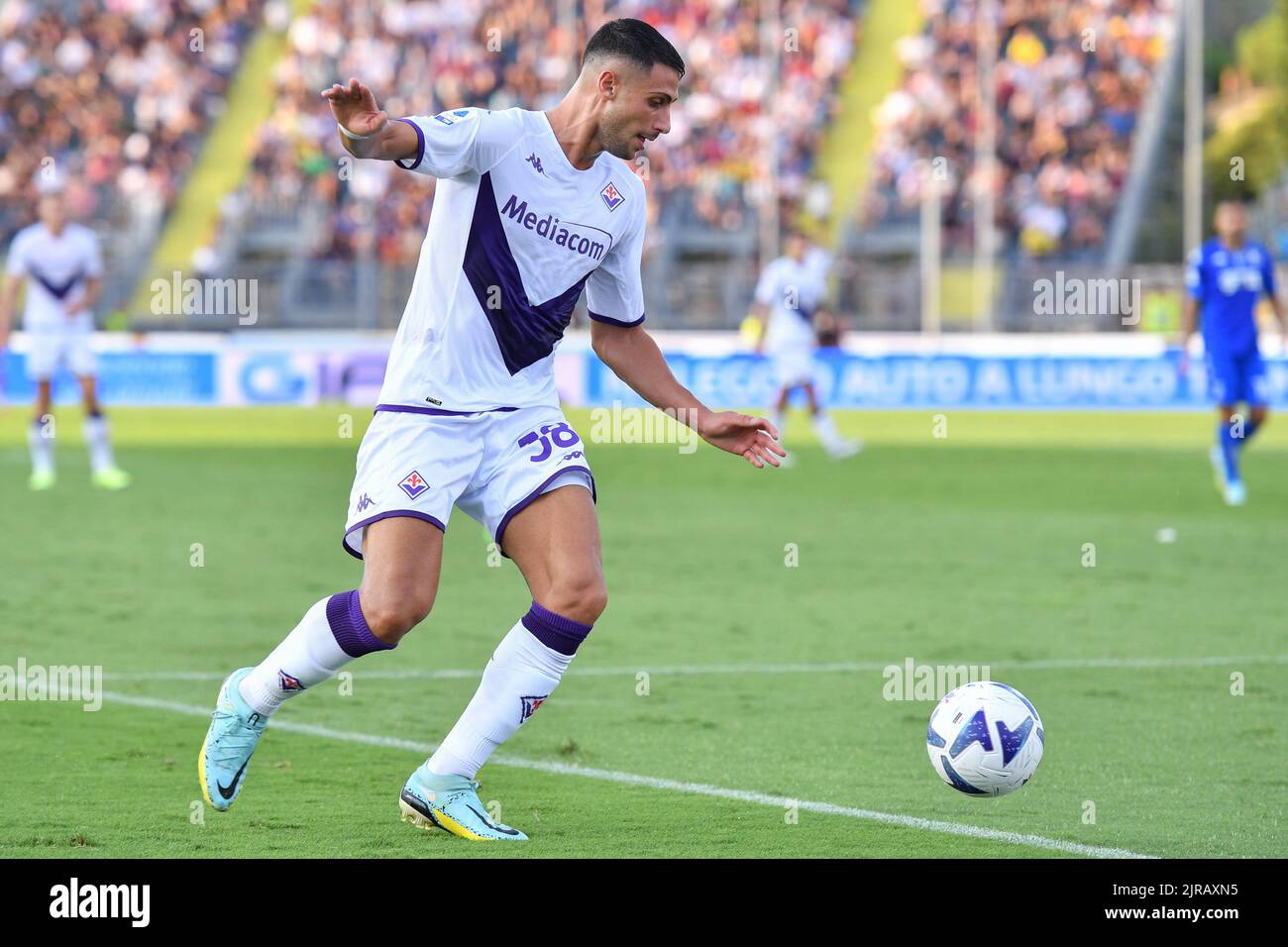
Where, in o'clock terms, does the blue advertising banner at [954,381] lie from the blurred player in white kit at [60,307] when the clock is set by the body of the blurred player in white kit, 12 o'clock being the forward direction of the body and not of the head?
The blue advertising banner is roughly at 8 o'clock from the blurred player in white kit.

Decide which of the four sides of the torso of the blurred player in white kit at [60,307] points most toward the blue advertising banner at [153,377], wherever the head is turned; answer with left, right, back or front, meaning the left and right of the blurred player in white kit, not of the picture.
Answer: back

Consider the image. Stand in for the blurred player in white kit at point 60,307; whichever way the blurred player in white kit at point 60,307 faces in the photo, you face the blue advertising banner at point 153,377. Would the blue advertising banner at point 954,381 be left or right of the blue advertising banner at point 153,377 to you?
right

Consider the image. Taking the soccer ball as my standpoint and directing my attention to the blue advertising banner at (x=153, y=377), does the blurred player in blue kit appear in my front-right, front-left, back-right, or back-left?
front-right

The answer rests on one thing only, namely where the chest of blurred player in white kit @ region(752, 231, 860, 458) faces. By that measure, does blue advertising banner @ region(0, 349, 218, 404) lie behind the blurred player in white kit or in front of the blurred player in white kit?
behind

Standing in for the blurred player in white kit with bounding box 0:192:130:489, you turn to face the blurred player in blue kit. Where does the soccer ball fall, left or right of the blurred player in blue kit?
right

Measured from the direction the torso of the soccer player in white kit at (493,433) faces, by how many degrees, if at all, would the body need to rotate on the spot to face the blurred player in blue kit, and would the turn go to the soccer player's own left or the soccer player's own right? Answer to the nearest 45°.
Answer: approximately 90° to the soccer player's own left

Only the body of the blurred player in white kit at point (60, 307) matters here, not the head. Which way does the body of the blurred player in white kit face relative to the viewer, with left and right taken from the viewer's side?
facing the viewer

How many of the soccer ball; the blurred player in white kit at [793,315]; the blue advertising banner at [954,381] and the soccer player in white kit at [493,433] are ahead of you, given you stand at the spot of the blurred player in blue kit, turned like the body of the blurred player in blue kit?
2

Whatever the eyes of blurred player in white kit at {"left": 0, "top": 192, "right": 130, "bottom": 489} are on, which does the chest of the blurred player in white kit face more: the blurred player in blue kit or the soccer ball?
the soccer ball

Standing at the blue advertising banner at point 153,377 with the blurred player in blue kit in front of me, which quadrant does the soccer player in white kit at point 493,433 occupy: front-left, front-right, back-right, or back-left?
front-right

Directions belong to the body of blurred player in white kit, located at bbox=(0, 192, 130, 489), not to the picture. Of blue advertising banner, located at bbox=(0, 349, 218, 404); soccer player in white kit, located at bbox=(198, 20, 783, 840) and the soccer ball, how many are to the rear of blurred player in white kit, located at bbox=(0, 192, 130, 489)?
1

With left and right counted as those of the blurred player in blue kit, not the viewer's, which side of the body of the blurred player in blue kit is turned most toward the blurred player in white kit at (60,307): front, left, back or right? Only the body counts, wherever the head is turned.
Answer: right

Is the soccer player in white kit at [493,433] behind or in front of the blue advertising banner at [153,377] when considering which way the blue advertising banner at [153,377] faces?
in front

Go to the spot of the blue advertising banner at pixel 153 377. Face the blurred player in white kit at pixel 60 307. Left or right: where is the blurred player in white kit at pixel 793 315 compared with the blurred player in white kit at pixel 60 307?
left

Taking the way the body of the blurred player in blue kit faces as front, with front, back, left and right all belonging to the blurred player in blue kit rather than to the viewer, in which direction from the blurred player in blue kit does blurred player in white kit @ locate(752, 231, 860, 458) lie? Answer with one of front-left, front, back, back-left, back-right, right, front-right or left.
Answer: back-right

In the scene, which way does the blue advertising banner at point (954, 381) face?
toward the camera
